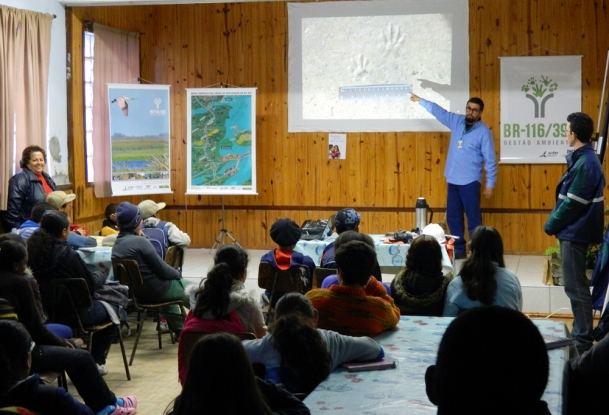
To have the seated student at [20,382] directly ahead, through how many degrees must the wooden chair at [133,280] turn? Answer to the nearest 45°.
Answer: approximately 135° to its right

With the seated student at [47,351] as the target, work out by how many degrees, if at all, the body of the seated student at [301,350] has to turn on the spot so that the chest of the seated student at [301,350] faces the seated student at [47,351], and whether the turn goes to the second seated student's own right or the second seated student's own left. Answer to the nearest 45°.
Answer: approximately 45° to the second seated student's own left

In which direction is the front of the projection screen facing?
toward the camera

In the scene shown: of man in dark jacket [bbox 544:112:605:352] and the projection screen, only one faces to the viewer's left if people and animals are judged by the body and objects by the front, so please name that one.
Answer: the man in dark jacket

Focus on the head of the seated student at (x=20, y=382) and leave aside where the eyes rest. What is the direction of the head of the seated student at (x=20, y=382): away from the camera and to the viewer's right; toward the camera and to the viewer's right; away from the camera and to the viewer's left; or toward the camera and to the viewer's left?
away from the camera and to the viewer's right

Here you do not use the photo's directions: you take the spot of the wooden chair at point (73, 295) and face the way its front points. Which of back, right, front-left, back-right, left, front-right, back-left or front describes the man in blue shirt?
front

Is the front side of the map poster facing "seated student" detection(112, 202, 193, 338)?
yes

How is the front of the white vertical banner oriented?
toward the camera

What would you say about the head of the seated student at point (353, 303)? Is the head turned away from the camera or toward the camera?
away from the camera

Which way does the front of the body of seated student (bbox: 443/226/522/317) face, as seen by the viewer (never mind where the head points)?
away from the camera

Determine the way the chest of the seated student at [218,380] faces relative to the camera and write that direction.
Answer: away from the camera

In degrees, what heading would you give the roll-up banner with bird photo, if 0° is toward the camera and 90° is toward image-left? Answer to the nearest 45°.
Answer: approximately 0°

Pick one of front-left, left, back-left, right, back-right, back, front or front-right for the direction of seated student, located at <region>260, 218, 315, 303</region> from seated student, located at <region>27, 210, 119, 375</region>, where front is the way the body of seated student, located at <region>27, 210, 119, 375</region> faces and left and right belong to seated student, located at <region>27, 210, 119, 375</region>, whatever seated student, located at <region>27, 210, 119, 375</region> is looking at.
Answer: front-right

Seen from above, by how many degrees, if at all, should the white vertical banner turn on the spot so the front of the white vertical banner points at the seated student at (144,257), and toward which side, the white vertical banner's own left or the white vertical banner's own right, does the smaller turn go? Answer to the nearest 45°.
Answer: approximately 45° to the white vertical banner's own right

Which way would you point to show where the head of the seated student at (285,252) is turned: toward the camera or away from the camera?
away from the camera

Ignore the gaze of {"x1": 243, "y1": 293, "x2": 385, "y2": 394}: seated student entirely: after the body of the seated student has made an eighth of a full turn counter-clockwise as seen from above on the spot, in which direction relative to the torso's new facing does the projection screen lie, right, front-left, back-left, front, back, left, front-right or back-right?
front-right

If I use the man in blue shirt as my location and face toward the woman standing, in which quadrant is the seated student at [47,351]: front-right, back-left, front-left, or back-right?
front-left

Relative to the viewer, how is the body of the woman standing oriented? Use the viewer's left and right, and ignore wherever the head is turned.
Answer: facing the viewer and to the right of the viewer

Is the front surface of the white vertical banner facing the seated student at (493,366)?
yes

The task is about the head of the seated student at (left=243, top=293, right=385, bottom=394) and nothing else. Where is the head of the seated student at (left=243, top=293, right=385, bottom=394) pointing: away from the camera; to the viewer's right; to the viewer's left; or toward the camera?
away from the camera
